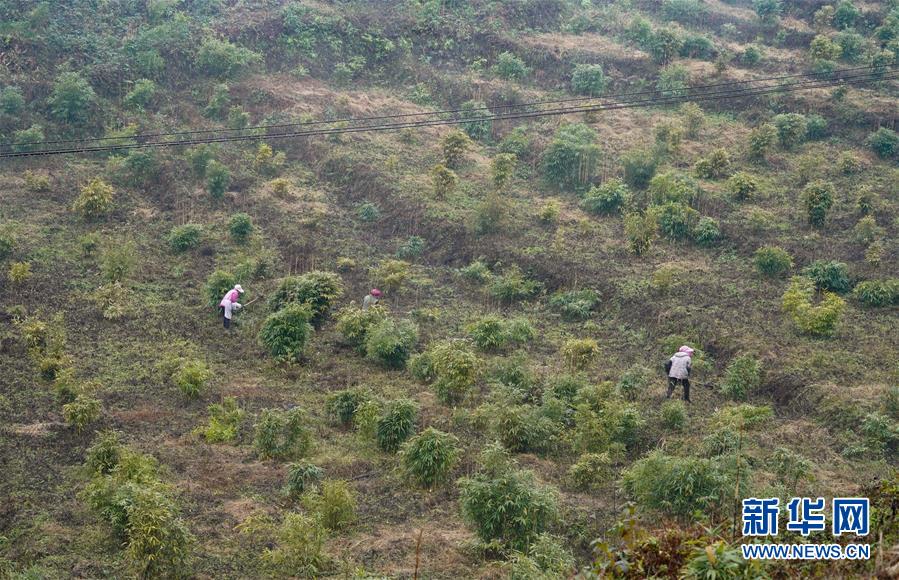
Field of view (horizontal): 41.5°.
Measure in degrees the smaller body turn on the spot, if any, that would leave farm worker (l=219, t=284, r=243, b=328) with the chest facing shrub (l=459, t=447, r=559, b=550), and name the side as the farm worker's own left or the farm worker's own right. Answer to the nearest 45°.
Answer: approximately 90° to the farm worker's own right

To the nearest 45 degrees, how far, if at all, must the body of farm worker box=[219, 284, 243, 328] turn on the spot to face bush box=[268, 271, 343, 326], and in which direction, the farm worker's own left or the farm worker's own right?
0° — they already face it

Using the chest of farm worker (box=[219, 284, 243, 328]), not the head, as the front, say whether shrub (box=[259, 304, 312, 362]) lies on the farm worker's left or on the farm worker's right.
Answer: on the farm worker's right

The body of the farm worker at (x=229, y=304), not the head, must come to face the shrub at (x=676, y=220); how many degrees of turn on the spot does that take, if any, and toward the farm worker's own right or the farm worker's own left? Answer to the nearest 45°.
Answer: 0° — they already face it

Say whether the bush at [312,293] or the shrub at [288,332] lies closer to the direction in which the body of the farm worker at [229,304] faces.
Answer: the bush

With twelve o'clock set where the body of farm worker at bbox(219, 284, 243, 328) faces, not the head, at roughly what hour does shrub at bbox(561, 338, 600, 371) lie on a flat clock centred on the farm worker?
The shrub is roughly at 1 o'clock from the farm worker.

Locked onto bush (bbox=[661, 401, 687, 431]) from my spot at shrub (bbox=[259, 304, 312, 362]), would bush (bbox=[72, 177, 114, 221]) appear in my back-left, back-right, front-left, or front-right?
back-left

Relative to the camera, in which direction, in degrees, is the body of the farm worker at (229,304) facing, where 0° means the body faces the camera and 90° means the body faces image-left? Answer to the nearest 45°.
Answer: approximately 270°

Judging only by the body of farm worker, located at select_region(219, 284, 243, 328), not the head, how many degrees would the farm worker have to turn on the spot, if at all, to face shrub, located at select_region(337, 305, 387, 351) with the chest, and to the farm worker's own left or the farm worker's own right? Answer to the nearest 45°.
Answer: approximately 45° to the farm worker's own right
